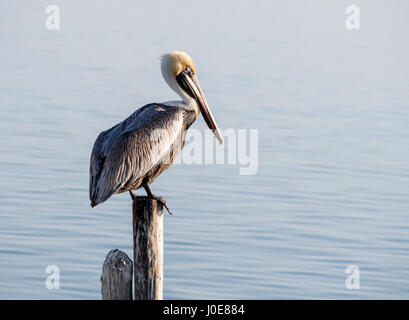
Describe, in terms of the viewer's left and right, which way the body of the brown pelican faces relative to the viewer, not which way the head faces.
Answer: facing to the right of the viewer
